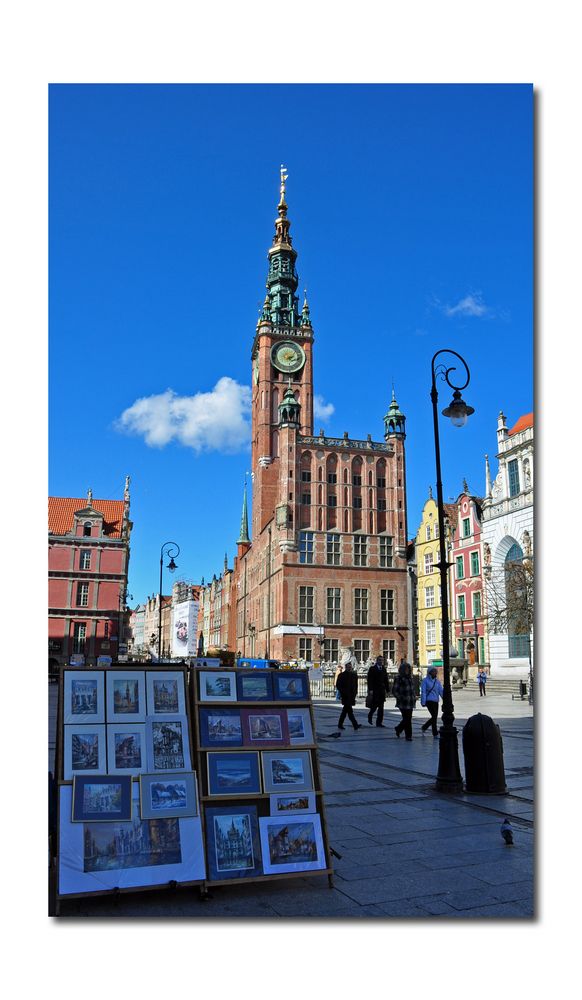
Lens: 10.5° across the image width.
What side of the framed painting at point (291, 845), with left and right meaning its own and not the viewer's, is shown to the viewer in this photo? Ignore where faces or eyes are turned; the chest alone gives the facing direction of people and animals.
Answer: front

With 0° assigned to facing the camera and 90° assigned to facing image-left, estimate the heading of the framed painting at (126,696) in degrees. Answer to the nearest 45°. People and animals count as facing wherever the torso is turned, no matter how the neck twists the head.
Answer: approximately 0°

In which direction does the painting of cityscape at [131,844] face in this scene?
toward the camera

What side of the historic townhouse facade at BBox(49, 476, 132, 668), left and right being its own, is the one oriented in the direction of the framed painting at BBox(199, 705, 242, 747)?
front

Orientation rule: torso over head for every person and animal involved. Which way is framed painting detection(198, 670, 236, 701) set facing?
toward the camera

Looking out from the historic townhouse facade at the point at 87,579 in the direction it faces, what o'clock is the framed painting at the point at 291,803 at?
The framed painting is roughly at 12 o'clock from the historic townhouse facade.

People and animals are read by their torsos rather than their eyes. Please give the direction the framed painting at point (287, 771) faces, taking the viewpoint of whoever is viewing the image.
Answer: facing the viewer
